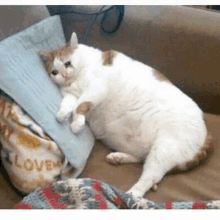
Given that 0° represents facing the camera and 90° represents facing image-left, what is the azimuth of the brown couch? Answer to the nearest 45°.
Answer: approximately 0°
